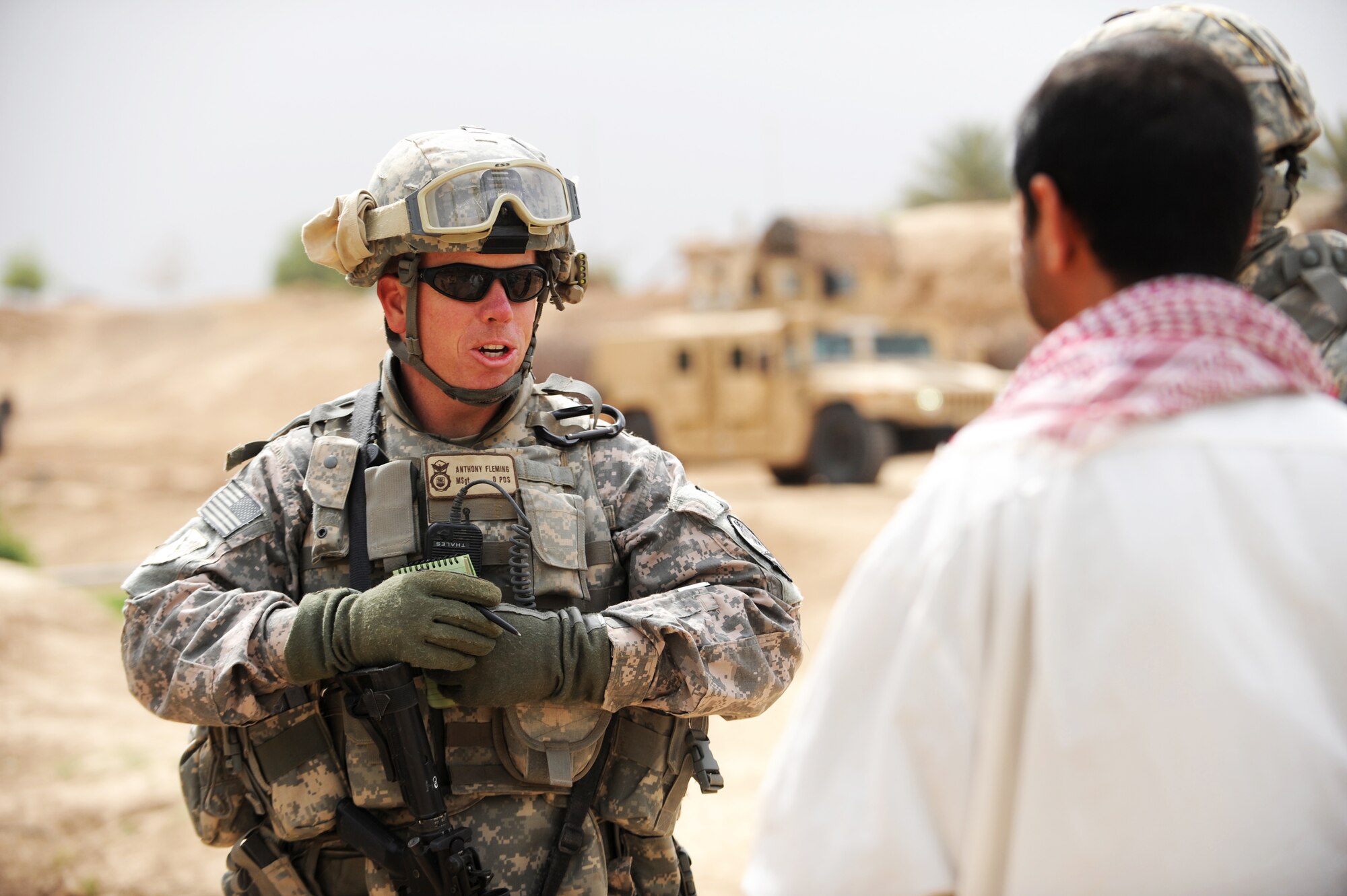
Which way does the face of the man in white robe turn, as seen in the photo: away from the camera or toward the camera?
away from the camera

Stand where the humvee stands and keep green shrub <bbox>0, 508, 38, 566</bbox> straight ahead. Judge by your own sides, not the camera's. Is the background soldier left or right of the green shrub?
left

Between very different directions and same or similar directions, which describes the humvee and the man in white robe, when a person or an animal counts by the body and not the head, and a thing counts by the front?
very different directions

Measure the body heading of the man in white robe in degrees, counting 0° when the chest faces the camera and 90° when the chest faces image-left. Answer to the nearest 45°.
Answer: approximately 135°

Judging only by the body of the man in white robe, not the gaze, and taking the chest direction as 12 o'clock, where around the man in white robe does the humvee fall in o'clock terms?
The humvee is roughly at 1 o'clock from the man in white robe.

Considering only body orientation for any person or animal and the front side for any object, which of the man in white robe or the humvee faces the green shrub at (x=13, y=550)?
the man in white robe

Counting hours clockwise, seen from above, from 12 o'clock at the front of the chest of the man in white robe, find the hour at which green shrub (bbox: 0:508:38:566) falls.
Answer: The green shrub is roughly at 12 o'clock from the man in white robe.

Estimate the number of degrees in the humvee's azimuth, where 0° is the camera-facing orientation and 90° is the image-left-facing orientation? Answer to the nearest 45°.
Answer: approximately 315°
